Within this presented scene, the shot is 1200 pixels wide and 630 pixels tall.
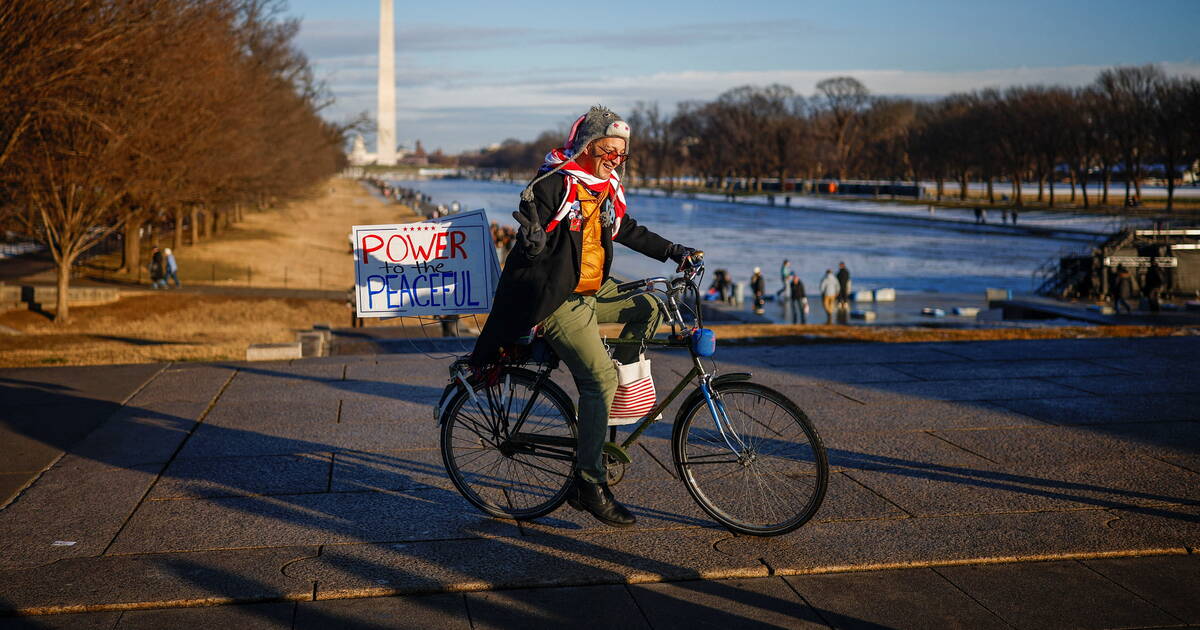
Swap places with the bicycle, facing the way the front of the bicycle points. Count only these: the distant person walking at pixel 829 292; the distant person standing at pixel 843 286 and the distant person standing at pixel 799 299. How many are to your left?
3

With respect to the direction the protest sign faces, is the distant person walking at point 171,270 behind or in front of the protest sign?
behind

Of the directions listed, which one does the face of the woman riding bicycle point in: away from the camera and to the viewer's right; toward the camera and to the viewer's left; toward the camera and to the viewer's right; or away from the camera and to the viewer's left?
toward the camera and to the viewer's right

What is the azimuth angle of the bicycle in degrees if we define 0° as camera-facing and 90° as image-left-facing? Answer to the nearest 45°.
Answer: approximately 270°

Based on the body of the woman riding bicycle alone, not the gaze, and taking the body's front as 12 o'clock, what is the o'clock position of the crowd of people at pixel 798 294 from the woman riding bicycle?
The crowd of people is roughly at 8 o'clock from the woman riding bicycle.

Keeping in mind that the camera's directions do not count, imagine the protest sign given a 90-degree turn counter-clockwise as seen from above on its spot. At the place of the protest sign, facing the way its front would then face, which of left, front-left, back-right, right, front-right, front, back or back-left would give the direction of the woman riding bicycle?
front-right

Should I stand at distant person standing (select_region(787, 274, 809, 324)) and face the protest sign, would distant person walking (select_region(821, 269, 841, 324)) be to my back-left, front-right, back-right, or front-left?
back-left

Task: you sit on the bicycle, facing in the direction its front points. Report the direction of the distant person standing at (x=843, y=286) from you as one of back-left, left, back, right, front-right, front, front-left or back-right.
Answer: left

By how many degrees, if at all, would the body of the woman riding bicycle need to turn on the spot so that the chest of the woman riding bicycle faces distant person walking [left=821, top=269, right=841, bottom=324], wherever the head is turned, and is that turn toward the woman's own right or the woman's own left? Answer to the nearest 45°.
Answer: approximately 135° to the woman's own left

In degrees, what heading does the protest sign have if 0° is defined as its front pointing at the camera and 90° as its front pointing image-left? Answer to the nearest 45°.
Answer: approximately 0°
